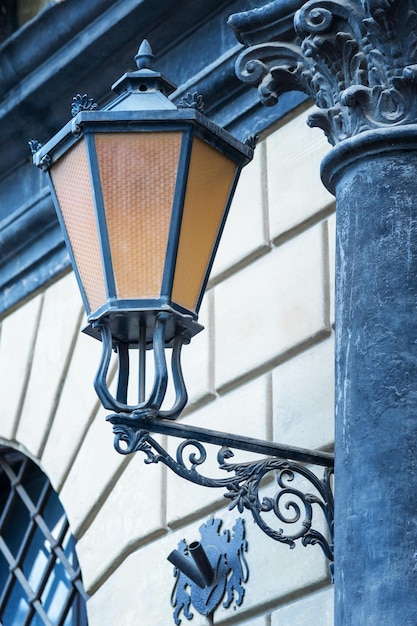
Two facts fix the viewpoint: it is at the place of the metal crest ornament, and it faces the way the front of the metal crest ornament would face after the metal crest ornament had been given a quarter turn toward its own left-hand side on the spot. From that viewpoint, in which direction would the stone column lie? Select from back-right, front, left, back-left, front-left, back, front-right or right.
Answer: front-right

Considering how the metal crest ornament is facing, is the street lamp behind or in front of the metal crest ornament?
in front

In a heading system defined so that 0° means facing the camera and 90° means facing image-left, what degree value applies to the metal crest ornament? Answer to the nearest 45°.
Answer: approximately 45°

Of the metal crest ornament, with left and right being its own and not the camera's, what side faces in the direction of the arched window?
right

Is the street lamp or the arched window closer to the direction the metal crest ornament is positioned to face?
the street lamp
